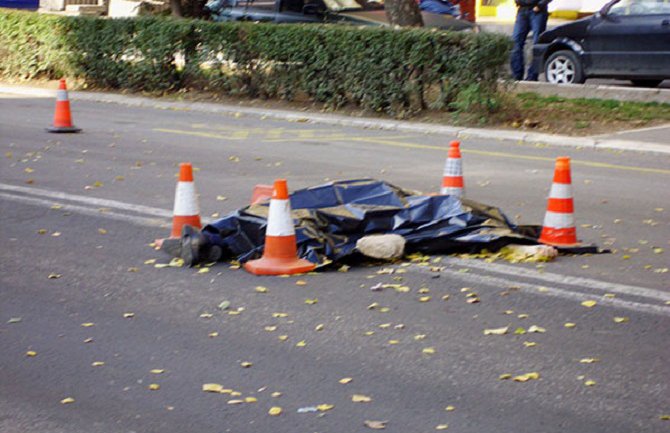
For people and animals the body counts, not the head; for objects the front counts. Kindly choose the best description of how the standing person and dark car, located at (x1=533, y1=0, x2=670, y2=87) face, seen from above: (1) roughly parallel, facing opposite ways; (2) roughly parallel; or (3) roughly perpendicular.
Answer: roughly perpendicular

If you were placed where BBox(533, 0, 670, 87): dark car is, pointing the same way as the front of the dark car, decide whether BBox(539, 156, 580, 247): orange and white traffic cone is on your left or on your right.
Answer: on your left

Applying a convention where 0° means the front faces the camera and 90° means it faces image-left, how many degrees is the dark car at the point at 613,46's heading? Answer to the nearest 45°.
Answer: approximately 90°

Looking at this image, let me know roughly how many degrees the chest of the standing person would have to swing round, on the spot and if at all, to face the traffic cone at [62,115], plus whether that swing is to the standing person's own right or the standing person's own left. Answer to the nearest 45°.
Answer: approximately 45° to the standing person's own right
